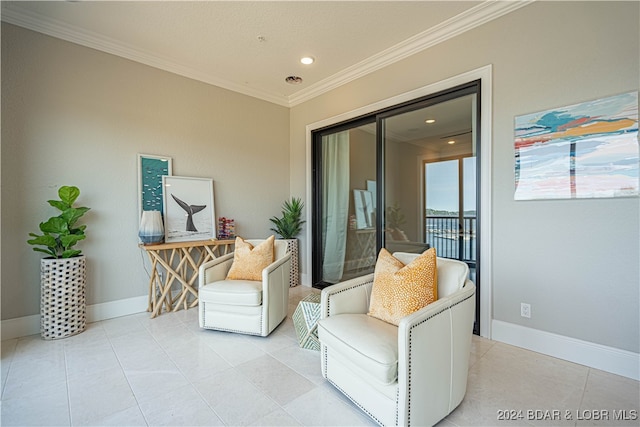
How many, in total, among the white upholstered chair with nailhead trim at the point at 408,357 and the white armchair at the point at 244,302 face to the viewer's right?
0

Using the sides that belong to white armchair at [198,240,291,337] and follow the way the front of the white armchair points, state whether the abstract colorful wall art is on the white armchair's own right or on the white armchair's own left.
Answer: on the white armchair's own left

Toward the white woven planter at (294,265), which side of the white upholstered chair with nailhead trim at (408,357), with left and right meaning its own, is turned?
right

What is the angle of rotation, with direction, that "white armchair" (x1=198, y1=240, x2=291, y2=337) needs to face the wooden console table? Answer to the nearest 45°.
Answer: approximately 90° to its right

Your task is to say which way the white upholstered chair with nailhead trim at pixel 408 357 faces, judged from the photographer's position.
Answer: facing the viewer and to the left of the viewer

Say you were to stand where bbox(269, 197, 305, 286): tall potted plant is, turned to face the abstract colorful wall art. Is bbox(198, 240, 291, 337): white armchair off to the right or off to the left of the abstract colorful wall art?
right

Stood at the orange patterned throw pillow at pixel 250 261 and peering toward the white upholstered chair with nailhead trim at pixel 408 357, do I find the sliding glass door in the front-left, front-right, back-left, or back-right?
front-left

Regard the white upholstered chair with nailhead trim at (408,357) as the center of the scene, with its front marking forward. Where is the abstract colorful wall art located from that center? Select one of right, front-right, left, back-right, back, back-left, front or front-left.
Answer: back

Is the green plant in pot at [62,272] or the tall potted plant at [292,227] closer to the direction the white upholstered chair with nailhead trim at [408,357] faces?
the green plant in pot

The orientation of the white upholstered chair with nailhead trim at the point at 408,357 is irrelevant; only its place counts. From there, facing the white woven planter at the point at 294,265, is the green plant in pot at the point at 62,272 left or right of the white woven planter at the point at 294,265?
left
